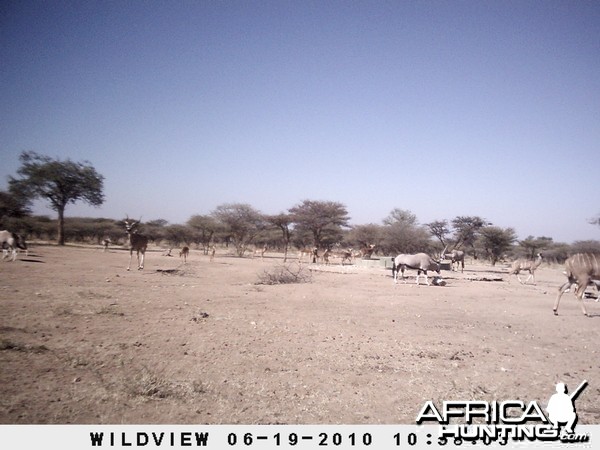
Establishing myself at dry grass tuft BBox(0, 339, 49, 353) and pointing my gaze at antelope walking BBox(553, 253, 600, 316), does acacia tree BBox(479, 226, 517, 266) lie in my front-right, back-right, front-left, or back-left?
front-left

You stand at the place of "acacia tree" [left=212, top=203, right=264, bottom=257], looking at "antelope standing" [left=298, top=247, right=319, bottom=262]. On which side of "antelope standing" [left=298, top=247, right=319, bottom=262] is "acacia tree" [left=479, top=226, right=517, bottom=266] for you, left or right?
left

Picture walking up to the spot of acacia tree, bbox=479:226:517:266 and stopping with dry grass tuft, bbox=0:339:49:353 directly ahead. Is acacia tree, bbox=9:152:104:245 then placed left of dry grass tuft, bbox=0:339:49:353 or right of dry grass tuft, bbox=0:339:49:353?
right

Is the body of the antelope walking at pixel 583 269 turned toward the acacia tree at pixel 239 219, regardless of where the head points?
no

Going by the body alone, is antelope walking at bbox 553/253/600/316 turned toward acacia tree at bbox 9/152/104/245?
no

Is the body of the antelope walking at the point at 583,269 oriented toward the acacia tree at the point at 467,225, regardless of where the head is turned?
no

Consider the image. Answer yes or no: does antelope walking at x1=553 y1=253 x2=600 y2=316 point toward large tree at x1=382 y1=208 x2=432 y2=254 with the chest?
no
